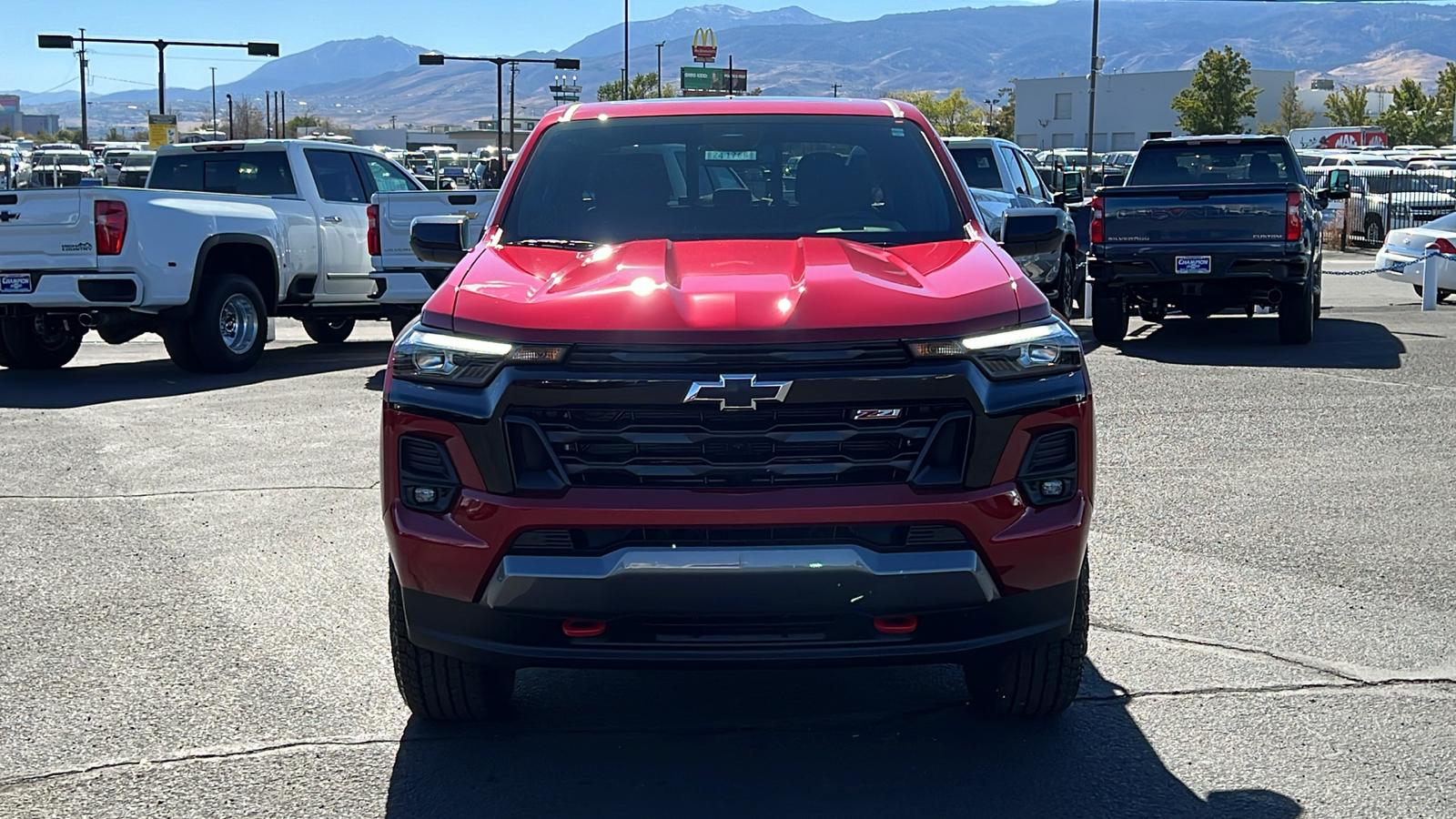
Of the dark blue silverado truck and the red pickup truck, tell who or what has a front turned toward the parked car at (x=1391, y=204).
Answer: the dark blue silverado truck

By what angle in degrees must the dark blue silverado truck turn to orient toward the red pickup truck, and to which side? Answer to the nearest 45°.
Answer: approximately 180°

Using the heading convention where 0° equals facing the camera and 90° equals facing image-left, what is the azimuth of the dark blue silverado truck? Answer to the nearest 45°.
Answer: approximately 180°

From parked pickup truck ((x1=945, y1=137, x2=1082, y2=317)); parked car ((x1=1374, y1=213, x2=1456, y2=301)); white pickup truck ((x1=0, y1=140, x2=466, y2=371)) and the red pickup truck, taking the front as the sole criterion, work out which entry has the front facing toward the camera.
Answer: the red pickup truck

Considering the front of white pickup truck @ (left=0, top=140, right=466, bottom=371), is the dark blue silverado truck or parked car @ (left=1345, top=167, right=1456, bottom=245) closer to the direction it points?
the parked car

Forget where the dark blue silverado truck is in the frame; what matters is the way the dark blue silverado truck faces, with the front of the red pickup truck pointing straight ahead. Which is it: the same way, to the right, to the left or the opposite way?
the opposite way

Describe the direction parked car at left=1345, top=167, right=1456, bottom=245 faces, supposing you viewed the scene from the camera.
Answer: facing the viewer and to the right of the viewer

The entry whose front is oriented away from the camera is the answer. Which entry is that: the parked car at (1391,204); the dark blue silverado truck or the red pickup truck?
the dark blue silverado truck

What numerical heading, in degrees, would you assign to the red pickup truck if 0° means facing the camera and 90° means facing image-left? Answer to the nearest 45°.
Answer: approximately 0°

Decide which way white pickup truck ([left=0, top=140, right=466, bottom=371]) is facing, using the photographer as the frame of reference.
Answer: facing away from the viewer and to the right of the viewer

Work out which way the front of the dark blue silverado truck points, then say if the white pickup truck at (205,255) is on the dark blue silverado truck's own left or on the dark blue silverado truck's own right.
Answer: on the dark blue silverado truck's own left

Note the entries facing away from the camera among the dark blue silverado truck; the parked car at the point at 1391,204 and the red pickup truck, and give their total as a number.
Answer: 1
